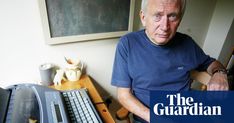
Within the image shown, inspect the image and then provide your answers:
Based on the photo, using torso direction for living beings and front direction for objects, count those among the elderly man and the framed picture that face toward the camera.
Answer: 2

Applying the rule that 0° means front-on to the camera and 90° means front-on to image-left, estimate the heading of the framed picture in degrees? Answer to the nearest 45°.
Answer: approximately 0°

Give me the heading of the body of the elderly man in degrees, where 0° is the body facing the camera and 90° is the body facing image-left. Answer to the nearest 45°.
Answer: approximately 0°
